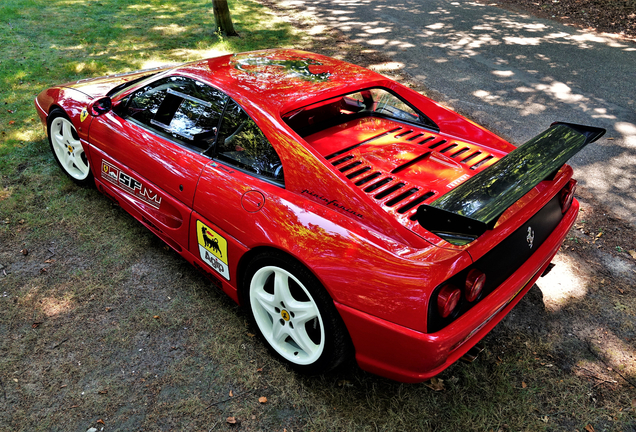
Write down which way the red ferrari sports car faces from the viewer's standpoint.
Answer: facing away from the viewer and to the left of the viewer

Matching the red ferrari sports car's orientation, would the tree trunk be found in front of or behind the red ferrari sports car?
in front
